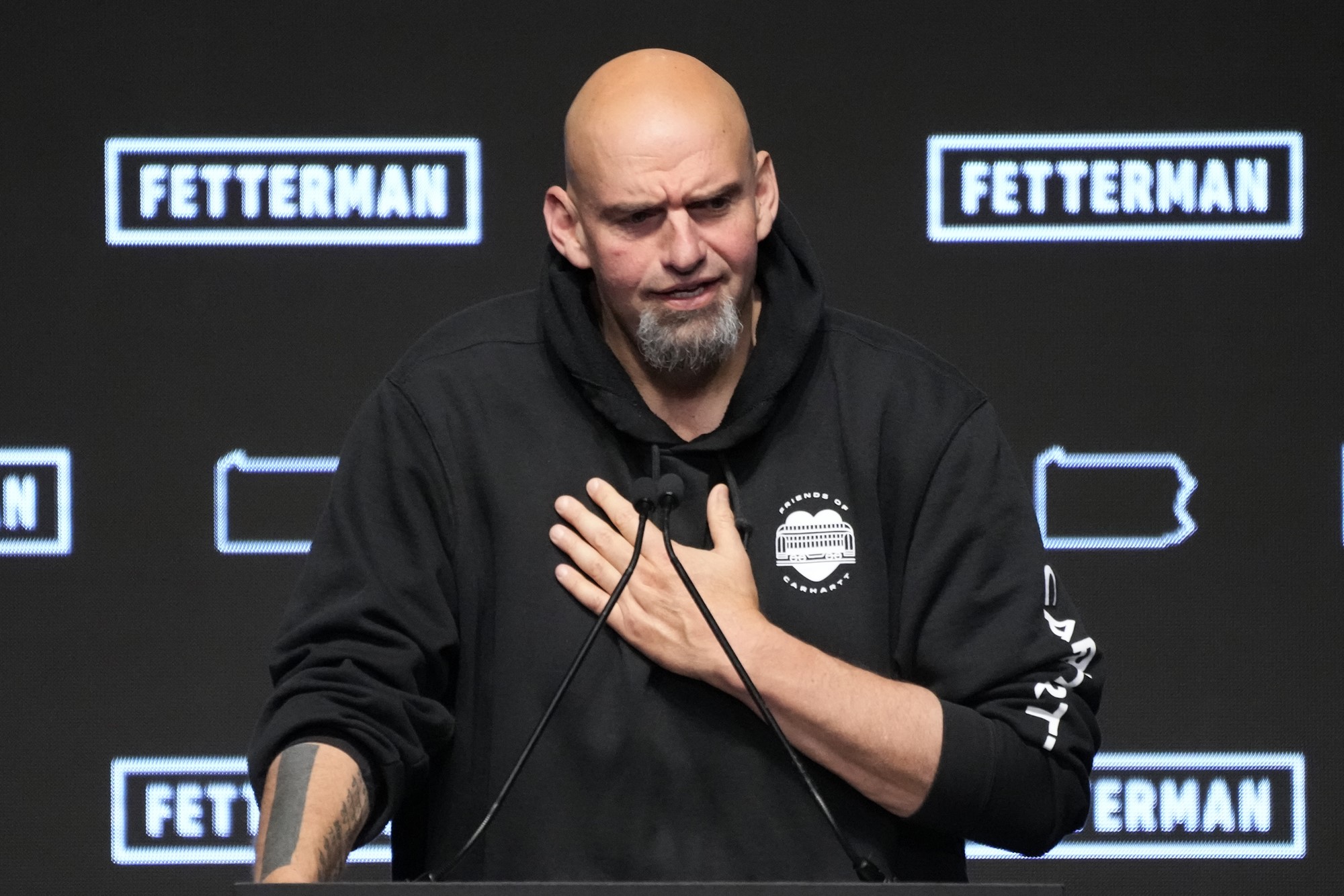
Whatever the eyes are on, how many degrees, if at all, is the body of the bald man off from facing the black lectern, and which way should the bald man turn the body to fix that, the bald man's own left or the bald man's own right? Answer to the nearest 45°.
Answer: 0° — they already face it

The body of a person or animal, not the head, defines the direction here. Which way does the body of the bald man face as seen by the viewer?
toward the camera
